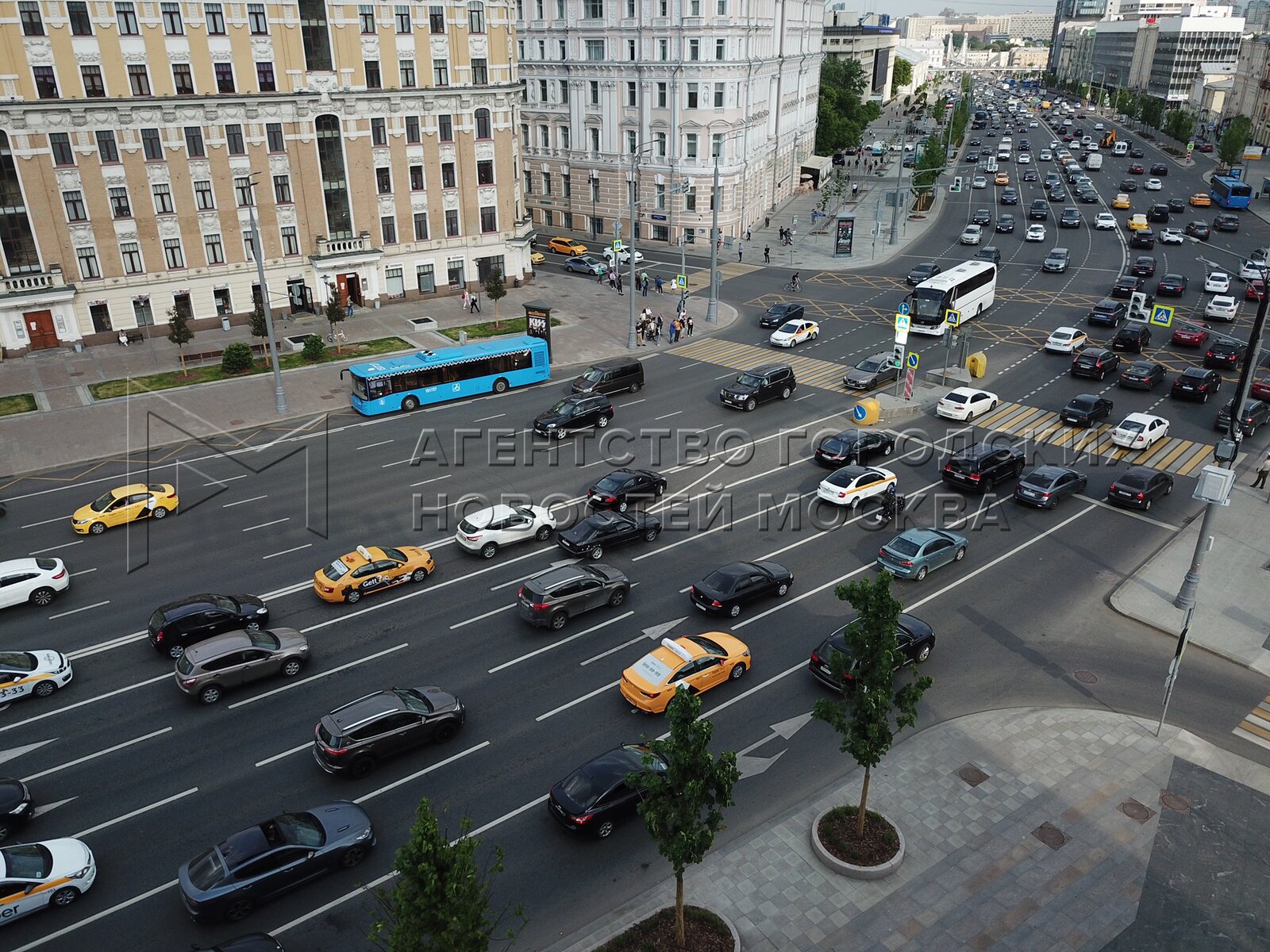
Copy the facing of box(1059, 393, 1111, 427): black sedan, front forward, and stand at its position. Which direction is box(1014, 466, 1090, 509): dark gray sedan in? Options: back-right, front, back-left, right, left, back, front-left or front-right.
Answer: back-right

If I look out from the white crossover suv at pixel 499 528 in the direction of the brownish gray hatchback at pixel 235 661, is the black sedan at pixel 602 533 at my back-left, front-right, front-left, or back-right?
back-left

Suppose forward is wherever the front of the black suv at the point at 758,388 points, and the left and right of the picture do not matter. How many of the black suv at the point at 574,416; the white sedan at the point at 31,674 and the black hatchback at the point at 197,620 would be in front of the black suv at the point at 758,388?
3

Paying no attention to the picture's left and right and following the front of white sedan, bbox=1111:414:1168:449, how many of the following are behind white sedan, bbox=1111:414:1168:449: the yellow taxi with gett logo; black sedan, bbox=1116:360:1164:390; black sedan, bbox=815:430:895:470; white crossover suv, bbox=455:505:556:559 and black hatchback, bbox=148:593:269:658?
4

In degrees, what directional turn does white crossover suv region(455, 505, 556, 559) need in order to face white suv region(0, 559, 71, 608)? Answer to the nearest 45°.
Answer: approximately 135° to its left

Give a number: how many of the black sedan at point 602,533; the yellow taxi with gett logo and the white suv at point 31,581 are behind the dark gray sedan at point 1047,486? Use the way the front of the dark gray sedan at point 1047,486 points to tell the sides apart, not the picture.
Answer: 3

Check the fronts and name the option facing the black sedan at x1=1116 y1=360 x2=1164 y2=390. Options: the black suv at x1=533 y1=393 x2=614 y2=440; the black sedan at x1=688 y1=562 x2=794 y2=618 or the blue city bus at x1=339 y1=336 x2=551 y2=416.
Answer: the black sedan at x1=688 y1=562 x2=794 y2=618

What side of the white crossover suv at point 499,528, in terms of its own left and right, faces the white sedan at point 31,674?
back

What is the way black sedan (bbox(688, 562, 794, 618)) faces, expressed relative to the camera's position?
facing away from the viewer and to the right of the viewer

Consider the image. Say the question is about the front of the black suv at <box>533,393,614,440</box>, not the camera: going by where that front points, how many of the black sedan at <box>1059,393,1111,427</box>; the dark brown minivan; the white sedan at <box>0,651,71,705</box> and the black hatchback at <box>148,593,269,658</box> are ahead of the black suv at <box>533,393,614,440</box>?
2

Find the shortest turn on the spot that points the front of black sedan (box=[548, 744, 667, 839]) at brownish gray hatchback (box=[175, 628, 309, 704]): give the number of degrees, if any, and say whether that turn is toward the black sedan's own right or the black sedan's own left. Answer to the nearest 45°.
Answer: approximately 90° to the black sedan's own left

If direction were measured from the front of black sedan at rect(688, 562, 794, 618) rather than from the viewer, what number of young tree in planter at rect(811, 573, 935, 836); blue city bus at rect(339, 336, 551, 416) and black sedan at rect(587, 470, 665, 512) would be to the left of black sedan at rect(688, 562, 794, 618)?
2

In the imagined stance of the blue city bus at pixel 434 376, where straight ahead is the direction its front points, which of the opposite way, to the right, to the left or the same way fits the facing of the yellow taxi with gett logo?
the opposite way
